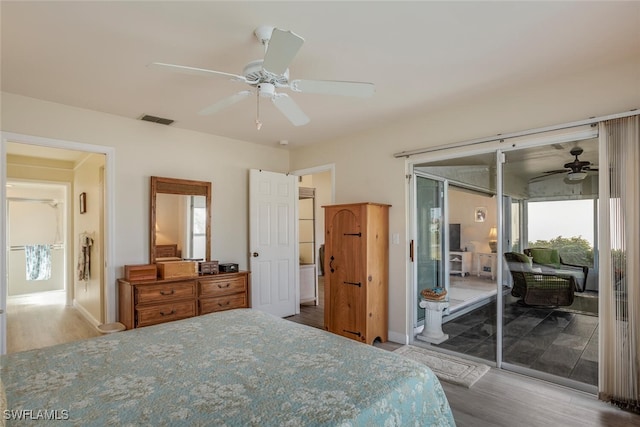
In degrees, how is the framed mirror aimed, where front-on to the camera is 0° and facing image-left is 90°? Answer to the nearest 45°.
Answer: approximately 315°

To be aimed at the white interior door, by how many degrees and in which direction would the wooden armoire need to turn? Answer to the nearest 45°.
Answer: approximately 90° to its right

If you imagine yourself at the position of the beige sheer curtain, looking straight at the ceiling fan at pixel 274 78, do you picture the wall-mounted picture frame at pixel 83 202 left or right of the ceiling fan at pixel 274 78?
right

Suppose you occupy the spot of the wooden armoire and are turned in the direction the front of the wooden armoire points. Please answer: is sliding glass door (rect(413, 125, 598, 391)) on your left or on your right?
on your left

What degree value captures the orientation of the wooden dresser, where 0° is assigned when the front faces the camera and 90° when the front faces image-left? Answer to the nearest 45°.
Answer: approximately 315°
